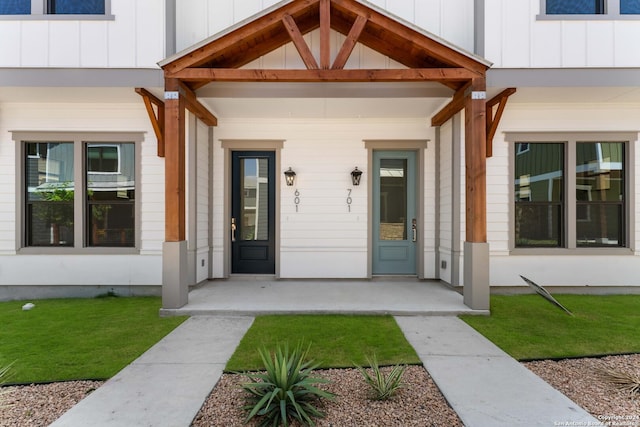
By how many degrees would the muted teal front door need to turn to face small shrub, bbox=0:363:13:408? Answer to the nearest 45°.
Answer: approximately 45° to its right

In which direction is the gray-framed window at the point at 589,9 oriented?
toward the camera

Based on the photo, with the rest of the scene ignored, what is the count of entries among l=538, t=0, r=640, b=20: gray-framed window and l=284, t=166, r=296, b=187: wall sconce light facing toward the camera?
2

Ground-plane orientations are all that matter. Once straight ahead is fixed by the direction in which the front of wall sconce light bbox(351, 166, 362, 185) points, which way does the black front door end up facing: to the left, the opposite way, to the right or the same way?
the same way

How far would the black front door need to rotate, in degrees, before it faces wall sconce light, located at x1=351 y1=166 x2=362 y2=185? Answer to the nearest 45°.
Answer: approximately 90° to its left

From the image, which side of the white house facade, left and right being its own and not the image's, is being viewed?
front

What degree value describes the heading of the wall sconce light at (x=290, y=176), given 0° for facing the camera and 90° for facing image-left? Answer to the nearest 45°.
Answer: approximately 0°

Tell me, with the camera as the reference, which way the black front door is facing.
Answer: facing the viewer

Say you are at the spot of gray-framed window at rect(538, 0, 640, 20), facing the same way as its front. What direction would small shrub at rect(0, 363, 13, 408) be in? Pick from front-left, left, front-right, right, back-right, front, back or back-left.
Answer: front-right

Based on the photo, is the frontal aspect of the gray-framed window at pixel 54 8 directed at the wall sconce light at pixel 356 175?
no

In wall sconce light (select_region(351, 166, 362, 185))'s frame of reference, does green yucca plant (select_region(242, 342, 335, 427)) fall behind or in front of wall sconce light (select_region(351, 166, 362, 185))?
in front

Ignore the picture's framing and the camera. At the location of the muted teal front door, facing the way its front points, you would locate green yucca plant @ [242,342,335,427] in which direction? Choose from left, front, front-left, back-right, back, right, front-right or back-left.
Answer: front

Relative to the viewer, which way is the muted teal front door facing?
toward the camera
